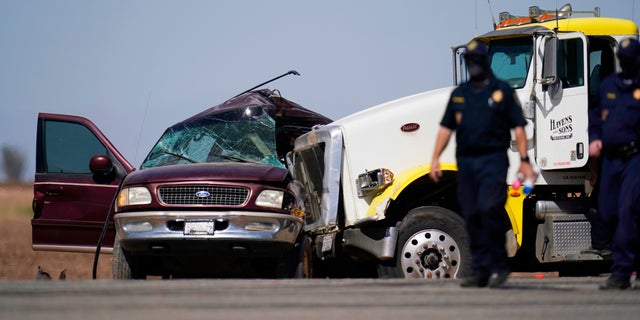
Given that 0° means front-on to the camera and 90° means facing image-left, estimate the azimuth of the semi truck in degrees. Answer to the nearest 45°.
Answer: approximately 45°

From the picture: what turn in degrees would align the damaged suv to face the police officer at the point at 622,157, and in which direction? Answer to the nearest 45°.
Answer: approximately 45° to its left

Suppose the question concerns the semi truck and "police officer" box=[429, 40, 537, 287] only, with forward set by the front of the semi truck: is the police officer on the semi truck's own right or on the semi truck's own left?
on the semi truck's own left

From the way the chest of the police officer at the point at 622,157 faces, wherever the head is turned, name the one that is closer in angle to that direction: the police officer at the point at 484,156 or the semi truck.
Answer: the police officer

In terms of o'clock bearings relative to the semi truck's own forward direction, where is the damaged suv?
The damaged suv is roughly at 1 o'clock from the semi truck.

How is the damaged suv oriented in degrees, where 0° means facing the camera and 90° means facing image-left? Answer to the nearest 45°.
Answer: approximately 0°

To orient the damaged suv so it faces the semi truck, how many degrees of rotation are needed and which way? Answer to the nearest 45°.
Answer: approximately 90° to its left
